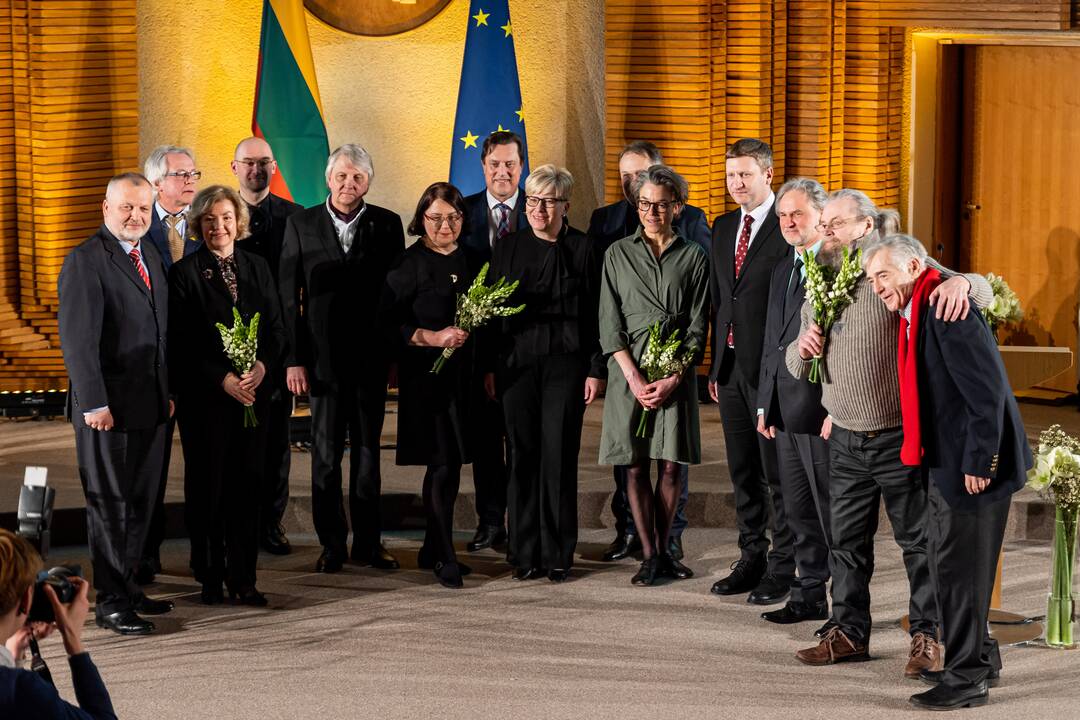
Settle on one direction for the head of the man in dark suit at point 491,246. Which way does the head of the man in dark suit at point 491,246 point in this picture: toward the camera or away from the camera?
toward the camera

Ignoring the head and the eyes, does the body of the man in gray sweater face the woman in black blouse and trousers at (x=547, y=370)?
no

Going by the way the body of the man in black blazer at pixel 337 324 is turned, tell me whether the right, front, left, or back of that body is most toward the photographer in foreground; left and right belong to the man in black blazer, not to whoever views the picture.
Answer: front

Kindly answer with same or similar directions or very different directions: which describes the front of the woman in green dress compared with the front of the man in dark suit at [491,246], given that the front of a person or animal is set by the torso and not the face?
same or similar directions

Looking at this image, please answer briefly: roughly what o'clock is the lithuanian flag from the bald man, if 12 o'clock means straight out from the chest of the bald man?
The lithuanian flag is roughly at 6 o'clock from the bald man.

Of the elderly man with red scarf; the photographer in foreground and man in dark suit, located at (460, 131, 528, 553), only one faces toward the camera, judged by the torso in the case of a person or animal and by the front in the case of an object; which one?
the man in dark suit

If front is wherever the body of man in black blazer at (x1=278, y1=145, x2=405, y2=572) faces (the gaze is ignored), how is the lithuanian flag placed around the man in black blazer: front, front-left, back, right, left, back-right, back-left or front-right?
back

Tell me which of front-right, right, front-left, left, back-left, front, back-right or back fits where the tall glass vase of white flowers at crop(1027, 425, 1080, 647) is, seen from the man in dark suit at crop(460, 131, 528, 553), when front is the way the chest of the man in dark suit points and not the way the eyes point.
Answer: front-left

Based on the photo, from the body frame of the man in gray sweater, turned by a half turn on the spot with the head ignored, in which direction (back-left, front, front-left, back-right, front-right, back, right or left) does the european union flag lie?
left

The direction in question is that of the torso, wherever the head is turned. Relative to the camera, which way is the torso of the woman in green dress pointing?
toward the camera

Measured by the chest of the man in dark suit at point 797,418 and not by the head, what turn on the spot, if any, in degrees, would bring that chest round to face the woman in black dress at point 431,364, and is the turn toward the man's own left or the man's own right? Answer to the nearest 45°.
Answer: approximately 45° to the man's own right

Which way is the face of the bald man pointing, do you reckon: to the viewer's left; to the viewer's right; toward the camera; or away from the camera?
toward the camera

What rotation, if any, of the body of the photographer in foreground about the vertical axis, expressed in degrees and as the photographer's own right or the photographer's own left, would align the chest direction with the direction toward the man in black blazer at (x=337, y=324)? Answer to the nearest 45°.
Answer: approximately 45° to the photographer's own left

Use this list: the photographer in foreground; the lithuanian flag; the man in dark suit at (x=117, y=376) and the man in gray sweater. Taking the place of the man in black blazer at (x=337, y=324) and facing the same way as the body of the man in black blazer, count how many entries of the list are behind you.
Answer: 1

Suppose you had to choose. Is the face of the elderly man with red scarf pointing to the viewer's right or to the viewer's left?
to the viewer's left

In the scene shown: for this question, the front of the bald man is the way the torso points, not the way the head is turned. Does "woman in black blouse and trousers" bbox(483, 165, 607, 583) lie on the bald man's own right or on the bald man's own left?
on the bald man's own left

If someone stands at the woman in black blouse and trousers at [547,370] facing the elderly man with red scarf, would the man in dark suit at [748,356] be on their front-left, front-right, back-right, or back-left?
front-left

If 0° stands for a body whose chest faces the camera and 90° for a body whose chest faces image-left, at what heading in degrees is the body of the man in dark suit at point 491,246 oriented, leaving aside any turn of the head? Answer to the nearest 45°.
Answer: approximately 0°

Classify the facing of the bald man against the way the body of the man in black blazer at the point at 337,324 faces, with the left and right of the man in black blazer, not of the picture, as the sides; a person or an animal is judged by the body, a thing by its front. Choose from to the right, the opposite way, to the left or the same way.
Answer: the same way

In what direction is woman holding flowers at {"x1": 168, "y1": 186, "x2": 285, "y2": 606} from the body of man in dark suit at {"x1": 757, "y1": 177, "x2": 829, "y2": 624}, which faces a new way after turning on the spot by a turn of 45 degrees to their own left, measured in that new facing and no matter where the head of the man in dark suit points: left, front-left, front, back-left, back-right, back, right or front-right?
right
